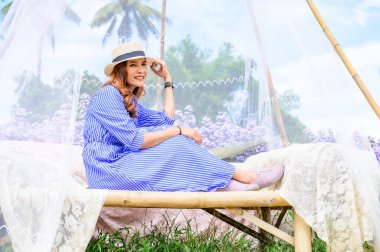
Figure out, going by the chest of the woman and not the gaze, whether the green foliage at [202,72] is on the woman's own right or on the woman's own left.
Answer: on the woman's own left

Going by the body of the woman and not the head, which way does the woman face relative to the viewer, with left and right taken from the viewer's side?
facing to the right of the viewer
